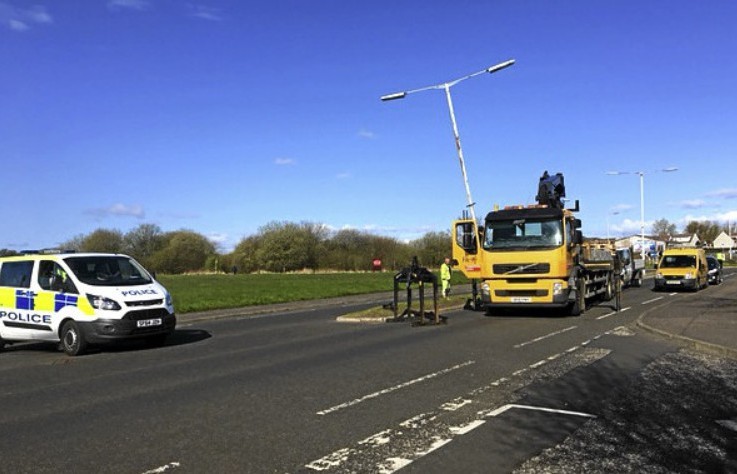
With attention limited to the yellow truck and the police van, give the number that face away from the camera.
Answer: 0

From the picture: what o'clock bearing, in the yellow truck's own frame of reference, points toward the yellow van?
The yellow van is roughly at 7 o'clock from the yellow truck.

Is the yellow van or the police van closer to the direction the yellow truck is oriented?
the police van

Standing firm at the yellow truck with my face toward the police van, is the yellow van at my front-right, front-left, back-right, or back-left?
back-right

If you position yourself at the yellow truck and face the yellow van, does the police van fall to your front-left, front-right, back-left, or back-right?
back-left

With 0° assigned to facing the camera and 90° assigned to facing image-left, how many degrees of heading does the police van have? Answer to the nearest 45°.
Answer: approximately 315°

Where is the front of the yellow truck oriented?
toward the camera

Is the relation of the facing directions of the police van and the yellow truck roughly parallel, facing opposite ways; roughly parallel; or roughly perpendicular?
roughly perpendicular

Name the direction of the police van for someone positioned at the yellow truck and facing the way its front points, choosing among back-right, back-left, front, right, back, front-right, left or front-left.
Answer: front-right

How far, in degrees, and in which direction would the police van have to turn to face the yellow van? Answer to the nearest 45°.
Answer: approximately 45° to its left

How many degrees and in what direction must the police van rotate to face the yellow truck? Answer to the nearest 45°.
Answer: approximately 45° to its left
